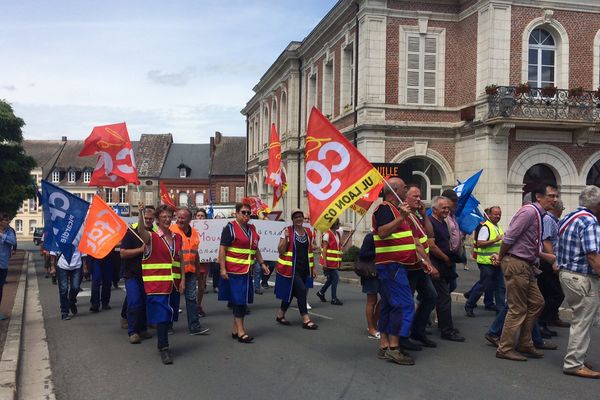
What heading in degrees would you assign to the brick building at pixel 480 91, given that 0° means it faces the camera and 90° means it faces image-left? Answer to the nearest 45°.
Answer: approximately 0°

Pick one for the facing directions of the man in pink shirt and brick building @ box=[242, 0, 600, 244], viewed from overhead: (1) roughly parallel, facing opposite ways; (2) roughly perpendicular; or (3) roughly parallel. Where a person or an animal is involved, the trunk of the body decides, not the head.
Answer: roughly perpendicular
